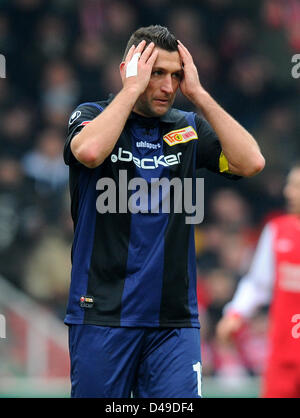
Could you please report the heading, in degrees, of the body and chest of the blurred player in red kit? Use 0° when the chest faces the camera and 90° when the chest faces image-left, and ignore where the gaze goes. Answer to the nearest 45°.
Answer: approximately 0°

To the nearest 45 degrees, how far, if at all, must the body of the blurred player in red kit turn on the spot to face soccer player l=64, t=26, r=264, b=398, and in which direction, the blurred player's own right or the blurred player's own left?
0° — they already face them

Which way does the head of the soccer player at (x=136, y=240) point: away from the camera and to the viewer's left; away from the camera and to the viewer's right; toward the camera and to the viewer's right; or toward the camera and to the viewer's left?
toward the camera and to the viewer's right
